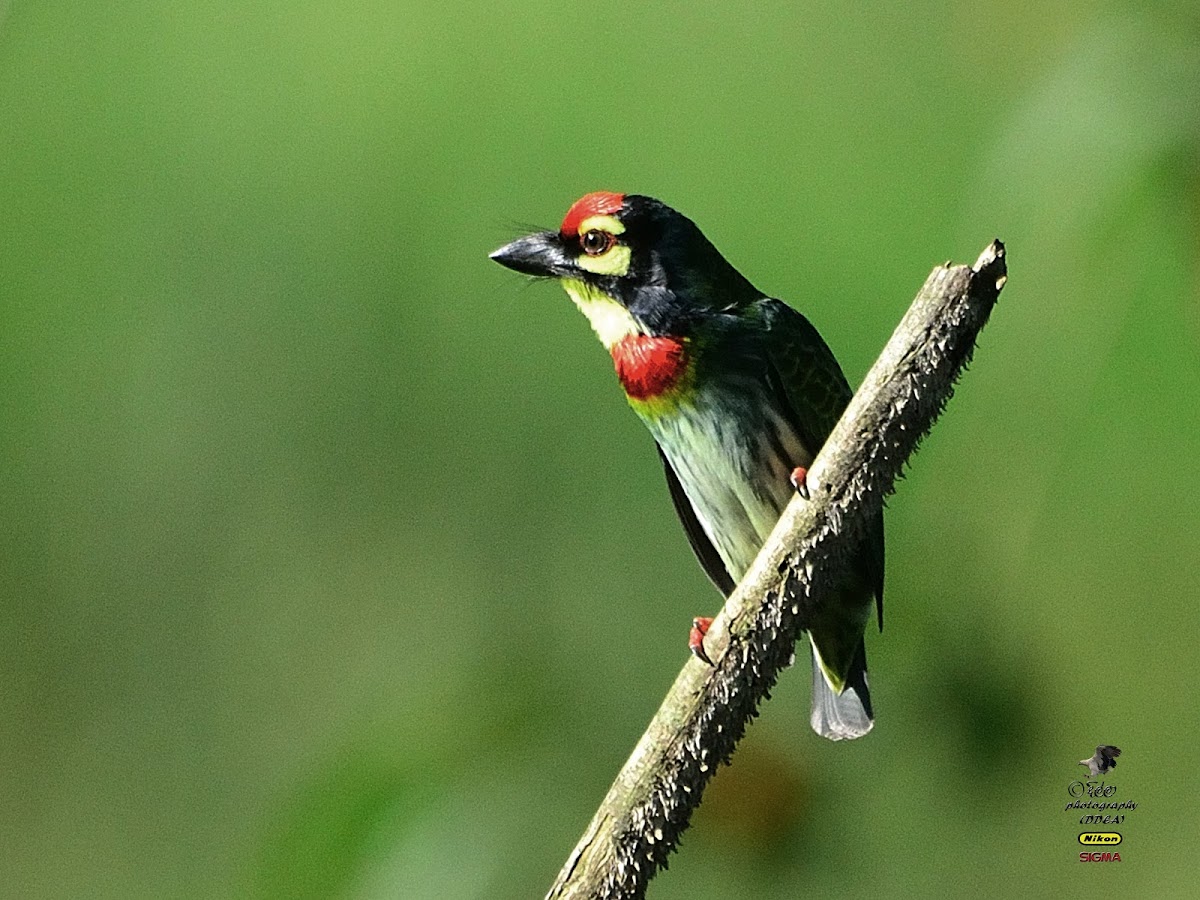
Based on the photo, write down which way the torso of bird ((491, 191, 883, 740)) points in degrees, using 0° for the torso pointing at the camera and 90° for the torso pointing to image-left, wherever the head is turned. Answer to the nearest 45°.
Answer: approximately 45°
